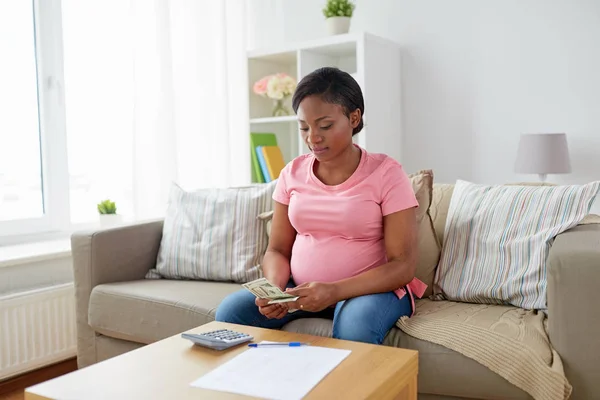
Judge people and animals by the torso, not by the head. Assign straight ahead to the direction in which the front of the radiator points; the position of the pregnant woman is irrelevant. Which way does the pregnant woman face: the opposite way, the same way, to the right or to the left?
to the right

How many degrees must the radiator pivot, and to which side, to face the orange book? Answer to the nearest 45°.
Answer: approximately 90° to its left

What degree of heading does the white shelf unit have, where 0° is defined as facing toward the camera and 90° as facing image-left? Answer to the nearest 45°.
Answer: approximately 45°

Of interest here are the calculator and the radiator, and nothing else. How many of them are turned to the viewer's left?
0

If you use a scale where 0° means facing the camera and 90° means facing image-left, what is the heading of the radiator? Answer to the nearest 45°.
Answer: approximately 315°

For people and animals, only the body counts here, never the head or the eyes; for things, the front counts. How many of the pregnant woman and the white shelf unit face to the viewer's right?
0
